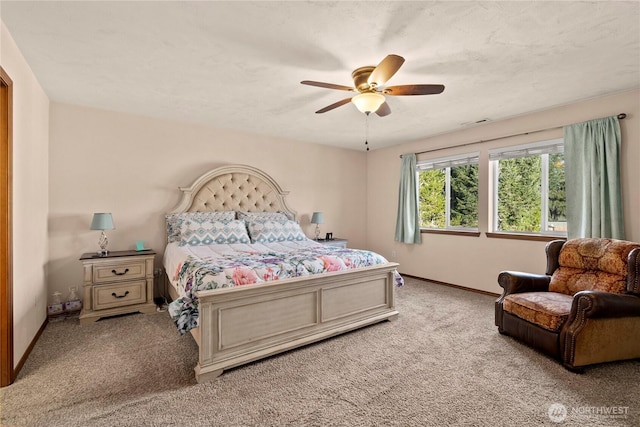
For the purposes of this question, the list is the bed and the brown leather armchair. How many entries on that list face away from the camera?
0

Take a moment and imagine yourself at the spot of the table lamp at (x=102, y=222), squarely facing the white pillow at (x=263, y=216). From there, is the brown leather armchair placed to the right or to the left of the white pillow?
right

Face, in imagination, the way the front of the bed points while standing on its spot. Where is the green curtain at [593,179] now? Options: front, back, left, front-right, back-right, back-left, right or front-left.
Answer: front-left

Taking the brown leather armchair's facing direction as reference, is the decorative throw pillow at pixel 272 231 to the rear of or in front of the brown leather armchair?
in front

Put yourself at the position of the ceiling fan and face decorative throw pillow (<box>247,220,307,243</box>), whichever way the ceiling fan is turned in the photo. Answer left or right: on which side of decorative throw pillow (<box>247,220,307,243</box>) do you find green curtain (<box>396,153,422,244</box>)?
right

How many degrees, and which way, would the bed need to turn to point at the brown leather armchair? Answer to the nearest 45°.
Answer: approximately 45° to its left

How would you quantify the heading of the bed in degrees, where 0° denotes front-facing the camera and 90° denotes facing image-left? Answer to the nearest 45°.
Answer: approximately 315°

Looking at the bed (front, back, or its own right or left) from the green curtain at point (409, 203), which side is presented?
left

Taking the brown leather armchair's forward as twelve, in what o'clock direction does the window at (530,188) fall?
The window is roughly at 4 o'clock from the brown leather armchair.

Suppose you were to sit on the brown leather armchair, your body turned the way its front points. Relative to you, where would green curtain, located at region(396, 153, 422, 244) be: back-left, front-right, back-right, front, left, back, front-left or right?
right

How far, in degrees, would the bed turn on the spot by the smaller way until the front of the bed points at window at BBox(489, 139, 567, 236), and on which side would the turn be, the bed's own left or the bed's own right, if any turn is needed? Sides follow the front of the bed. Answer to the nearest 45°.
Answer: approximately 45° to the bed's own left
